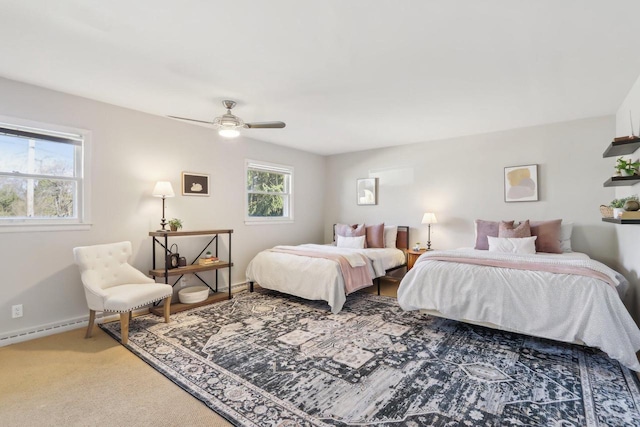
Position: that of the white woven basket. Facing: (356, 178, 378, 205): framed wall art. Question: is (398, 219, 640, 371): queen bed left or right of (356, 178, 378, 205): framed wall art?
right

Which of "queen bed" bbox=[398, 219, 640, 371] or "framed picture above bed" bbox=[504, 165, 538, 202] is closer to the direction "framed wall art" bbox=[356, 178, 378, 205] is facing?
the queen bed

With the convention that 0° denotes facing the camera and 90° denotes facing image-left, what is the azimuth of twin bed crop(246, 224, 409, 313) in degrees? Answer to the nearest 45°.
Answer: approximately 45°

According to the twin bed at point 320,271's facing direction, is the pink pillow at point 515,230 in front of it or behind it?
behind

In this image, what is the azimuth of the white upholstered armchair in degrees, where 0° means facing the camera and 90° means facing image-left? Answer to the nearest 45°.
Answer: approximately 315°

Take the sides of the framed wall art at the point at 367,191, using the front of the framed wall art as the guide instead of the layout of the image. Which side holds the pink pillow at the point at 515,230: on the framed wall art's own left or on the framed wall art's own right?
on the framed wall art's own left

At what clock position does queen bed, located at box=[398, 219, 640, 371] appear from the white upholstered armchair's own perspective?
The queen bed is roughly at 12 o'clock from the white upholstered armchair.

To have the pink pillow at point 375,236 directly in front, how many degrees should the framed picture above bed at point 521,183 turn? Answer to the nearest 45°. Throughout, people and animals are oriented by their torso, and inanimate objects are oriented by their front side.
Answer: approximately 90° to its right

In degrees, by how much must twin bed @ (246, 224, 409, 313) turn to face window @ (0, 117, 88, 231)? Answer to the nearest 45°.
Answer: approximately 45° to its right
